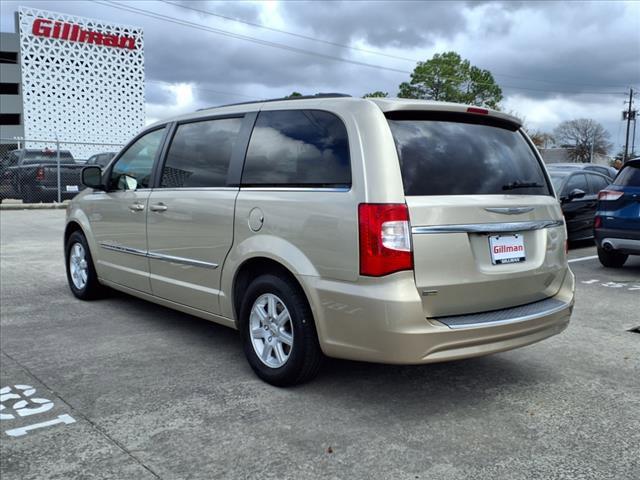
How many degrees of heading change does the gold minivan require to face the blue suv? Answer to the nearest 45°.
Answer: approximately 90° to its right

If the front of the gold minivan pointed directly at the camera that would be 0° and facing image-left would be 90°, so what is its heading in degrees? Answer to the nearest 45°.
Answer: approximately 135°

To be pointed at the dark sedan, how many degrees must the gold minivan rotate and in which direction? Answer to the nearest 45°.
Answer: approximately 90° to its right
